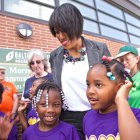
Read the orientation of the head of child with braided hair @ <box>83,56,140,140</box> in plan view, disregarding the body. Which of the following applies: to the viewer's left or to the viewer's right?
to the viewer's left

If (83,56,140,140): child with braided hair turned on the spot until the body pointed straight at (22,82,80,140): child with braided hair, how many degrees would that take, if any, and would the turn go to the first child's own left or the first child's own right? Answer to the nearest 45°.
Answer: approximately 90° to the first child's own right

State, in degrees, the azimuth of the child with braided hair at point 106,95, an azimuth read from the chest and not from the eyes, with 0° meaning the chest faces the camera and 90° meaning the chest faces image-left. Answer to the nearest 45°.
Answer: approximately 45°

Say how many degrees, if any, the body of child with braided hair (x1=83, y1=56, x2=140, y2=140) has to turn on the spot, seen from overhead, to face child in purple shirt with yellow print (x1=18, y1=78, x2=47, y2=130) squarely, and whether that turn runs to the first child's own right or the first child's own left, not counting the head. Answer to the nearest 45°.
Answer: approximately 90° to the first child's own right

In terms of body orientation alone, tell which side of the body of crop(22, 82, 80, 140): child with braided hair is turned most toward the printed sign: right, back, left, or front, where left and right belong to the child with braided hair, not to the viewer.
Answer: back

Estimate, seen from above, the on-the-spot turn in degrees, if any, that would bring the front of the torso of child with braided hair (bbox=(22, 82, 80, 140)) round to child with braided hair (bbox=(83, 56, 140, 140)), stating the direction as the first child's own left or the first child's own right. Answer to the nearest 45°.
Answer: approximately 45° to the first child's own left

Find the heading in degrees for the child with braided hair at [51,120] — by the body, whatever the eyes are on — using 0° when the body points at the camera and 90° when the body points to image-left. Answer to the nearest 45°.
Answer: approximately 0°
